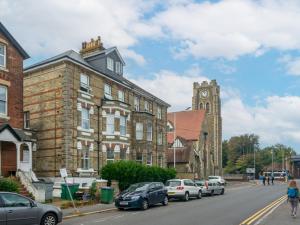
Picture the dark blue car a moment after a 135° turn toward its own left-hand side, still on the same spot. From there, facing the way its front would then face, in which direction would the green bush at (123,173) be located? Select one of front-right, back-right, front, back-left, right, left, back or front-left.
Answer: left

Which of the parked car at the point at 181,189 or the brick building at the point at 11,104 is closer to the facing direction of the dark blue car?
the brick building

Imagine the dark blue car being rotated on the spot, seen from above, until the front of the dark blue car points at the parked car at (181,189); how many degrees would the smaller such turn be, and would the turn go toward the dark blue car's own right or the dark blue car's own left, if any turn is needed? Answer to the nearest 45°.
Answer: approximately 135° to the dark blue car's own right

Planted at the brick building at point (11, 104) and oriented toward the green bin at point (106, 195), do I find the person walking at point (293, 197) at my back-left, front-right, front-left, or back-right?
front-right

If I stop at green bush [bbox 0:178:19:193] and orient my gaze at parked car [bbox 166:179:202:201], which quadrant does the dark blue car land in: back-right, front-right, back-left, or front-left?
front-right

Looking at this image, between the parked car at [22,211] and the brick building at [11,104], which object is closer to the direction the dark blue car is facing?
the parked car

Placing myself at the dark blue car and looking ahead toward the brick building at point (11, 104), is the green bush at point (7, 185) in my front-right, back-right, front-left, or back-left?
front-left

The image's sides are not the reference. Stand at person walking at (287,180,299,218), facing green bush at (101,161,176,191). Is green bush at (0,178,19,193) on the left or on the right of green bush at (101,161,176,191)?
left

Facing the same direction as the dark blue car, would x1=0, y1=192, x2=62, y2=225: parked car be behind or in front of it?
in front
